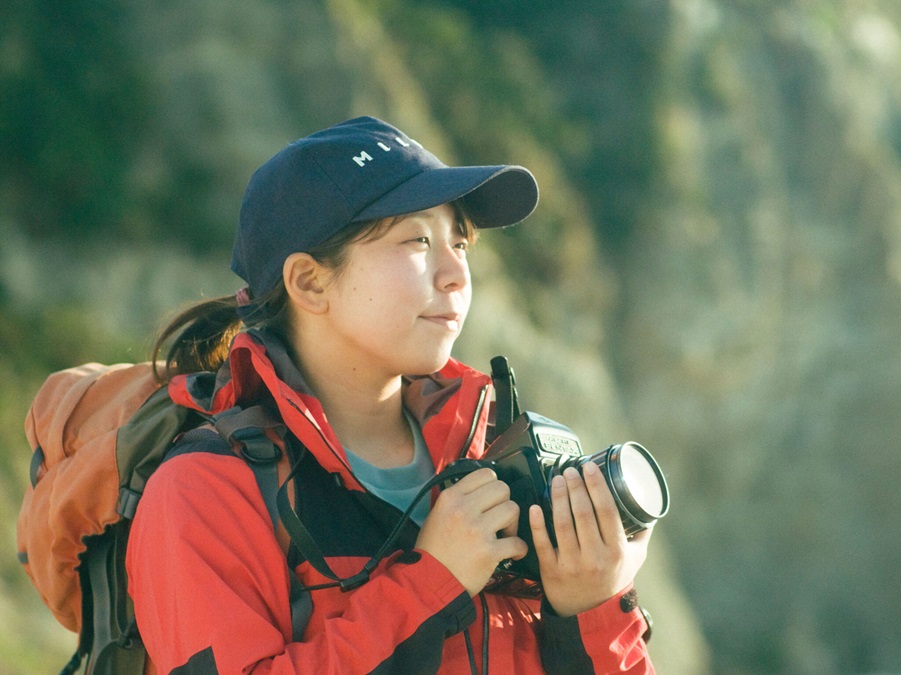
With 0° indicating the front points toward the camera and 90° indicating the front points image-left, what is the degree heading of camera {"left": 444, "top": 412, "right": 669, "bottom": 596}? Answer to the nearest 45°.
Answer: approximately 315°

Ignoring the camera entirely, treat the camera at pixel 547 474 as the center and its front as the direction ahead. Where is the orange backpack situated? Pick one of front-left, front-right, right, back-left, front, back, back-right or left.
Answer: back-right

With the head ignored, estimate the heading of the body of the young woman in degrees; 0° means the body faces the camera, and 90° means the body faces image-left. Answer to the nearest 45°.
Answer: approximately 315°
